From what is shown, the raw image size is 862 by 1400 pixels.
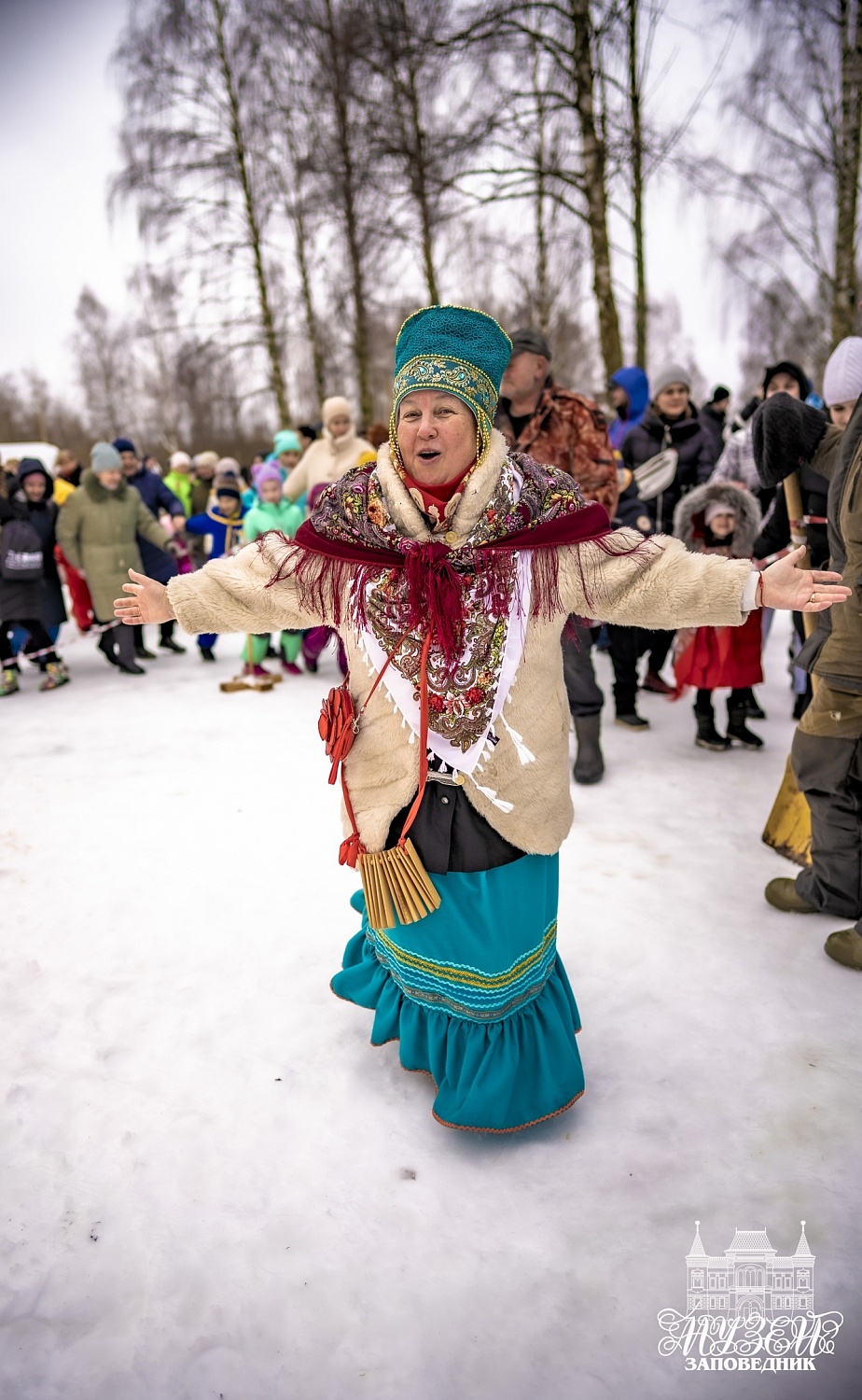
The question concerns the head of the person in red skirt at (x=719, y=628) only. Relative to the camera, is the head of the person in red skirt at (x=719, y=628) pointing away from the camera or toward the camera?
toward the camera

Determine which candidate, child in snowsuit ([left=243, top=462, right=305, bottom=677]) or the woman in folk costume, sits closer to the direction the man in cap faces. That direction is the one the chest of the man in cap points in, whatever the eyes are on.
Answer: the woman in folk costume

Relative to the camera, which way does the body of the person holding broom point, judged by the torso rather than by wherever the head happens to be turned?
to the viewer's left

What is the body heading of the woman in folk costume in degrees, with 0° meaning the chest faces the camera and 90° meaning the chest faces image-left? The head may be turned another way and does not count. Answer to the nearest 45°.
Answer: approximately 0°

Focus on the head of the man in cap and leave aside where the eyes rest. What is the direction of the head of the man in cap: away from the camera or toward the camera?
toward the camera

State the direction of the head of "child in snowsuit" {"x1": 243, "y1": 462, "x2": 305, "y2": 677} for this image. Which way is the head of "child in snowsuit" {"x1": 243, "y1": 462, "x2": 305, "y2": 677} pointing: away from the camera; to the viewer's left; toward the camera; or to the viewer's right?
toward the camera

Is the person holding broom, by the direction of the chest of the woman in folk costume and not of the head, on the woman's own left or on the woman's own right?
on the woman's own left

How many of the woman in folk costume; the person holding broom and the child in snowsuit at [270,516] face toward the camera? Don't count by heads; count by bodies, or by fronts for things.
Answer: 2

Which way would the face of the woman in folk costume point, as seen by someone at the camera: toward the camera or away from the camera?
toward the camera

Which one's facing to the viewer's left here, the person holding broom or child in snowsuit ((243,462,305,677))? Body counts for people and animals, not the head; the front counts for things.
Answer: the person holding broom

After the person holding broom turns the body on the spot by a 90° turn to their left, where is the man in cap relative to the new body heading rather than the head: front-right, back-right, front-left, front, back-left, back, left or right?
back-right

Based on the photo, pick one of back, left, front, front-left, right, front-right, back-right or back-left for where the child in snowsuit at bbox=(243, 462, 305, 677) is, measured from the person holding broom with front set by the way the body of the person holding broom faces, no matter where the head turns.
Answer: front-right

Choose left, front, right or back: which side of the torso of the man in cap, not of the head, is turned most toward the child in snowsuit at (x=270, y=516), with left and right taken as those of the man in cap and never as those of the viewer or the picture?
right

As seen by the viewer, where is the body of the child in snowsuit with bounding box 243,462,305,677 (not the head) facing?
toward the camera

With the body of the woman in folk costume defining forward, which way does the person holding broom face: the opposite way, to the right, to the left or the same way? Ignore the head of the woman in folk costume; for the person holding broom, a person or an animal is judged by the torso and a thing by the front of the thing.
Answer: to the right

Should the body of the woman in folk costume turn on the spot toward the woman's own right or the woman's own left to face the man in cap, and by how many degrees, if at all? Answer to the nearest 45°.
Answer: approximately 180°
